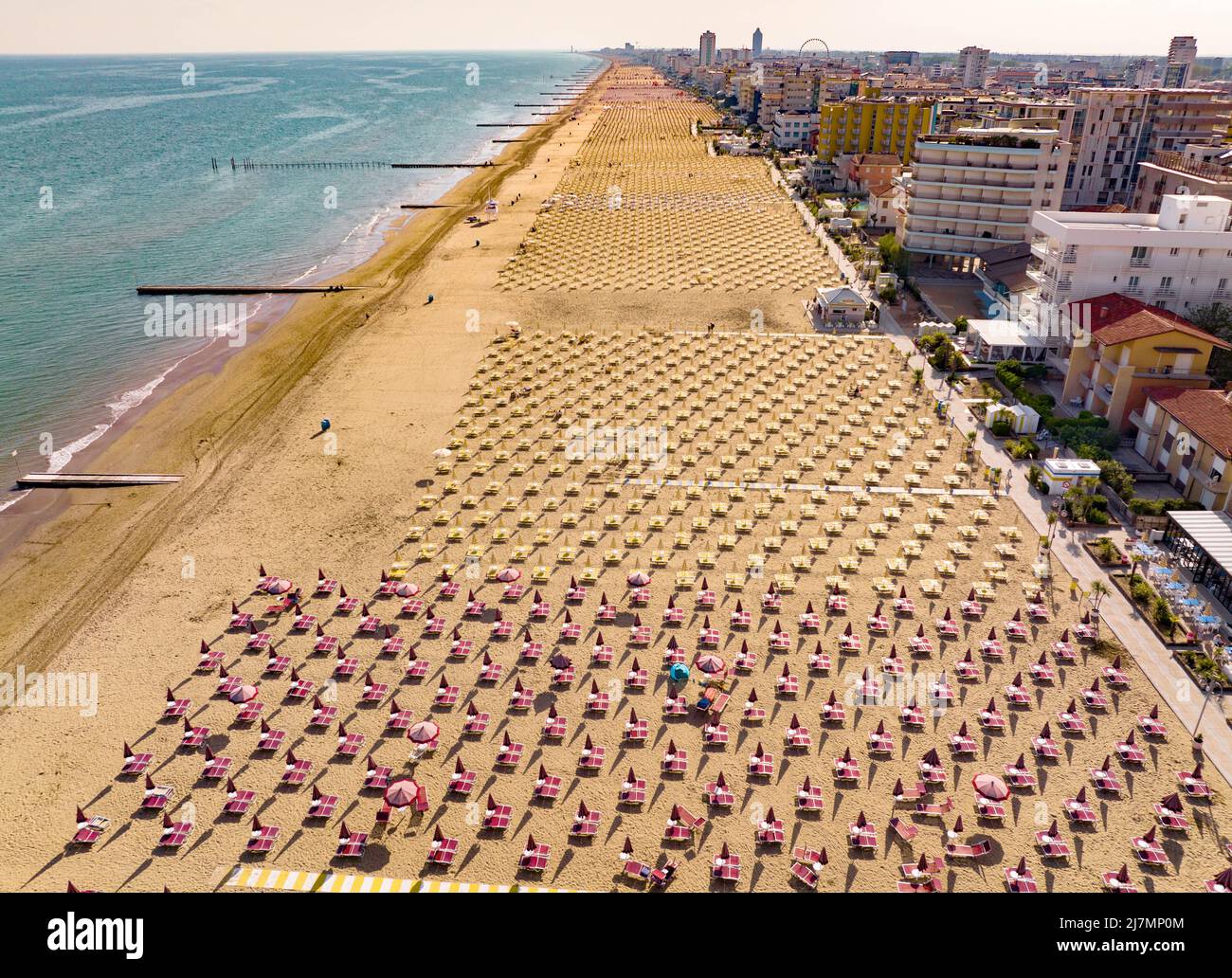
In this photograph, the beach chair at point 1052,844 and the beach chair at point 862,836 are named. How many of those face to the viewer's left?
0

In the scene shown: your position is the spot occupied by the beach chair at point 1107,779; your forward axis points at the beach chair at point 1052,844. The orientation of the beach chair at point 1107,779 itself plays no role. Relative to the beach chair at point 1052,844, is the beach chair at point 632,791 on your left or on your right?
right

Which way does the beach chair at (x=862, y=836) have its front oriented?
toward the camera

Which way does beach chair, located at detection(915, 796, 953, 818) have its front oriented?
to the viewer's left

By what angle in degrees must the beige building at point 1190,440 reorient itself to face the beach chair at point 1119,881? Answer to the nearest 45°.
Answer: approximately 45° to its left

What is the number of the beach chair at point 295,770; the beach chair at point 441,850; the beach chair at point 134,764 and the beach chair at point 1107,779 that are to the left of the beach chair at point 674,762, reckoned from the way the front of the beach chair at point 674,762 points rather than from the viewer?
1

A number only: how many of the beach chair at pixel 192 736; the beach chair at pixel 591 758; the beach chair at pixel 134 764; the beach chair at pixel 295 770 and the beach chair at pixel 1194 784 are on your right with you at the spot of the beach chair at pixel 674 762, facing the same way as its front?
4
